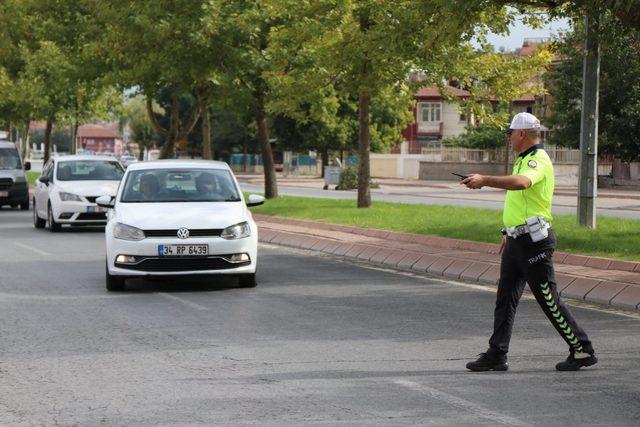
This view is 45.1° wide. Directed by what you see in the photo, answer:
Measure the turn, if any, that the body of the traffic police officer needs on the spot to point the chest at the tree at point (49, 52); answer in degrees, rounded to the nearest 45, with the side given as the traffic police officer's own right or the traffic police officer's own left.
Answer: approximately 45° to the traffic police officer's own right

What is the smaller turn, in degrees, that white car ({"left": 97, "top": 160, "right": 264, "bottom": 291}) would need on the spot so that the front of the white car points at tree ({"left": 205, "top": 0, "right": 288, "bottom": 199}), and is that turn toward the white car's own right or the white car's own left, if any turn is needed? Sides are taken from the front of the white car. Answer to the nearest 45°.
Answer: approximately 180°

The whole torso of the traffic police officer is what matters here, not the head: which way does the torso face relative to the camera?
to the viewer's left

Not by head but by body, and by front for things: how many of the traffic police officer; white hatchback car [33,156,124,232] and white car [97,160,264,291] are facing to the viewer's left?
1

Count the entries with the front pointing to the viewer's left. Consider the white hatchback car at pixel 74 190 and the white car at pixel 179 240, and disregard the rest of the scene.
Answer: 0

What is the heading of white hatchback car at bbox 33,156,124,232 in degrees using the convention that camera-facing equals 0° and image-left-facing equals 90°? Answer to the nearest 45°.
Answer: approximately 315°

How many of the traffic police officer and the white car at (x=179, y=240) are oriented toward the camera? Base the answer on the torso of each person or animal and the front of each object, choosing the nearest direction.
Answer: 1

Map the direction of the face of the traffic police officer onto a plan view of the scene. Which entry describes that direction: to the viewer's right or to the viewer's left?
to the viewer's left

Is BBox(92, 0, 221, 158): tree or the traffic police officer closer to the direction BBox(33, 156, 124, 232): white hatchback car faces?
the traffic police officer

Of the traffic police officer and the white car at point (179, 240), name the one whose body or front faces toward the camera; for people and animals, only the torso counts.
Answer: the white car

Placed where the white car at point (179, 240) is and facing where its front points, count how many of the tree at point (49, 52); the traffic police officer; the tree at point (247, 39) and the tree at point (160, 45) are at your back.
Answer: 3

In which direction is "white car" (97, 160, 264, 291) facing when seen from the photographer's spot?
facing the viewer

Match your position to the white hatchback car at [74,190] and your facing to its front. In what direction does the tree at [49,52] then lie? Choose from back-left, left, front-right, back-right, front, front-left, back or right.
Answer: back-left
